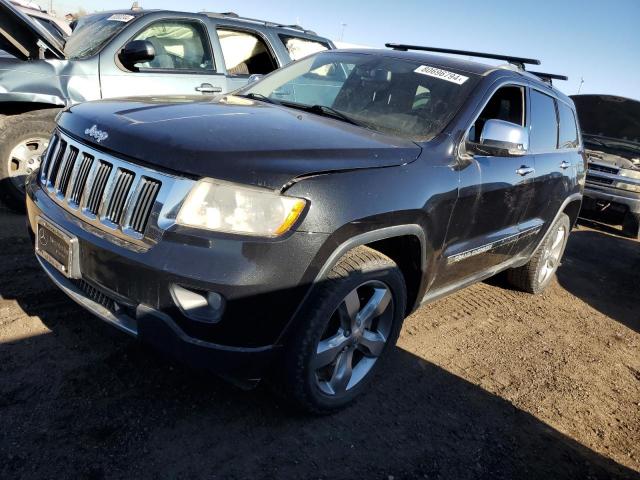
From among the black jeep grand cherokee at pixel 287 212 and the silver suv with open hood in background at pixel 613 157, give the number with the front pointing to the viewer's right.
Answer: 0

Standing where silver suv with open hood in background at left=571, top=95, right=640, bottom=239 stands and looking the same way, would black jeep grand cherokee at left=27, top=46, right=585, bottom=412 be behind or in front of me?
in front

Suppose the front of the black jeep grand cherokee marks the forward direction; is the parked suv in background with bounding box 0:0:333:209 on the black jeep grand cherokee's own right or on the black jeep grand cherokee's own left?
on the black jeep grand cherokee's own right

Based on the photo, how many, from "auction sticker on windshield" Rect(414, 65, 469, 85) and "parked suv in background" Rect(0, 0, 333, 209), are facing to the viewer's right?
0

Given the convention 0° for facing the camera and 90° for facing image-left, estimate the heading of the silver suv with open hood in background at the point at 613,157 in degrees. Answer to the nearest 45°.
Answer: approximately 45°

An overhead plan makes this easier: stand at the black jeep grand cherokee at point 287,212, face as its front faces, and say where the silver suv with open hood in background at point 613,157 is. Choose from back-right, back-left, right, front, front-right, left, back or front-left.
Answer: back

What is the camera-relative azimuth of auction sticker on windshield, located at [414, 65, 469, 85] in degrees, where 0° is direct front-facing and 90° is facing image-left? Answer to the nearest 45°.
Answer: approximately 45°
